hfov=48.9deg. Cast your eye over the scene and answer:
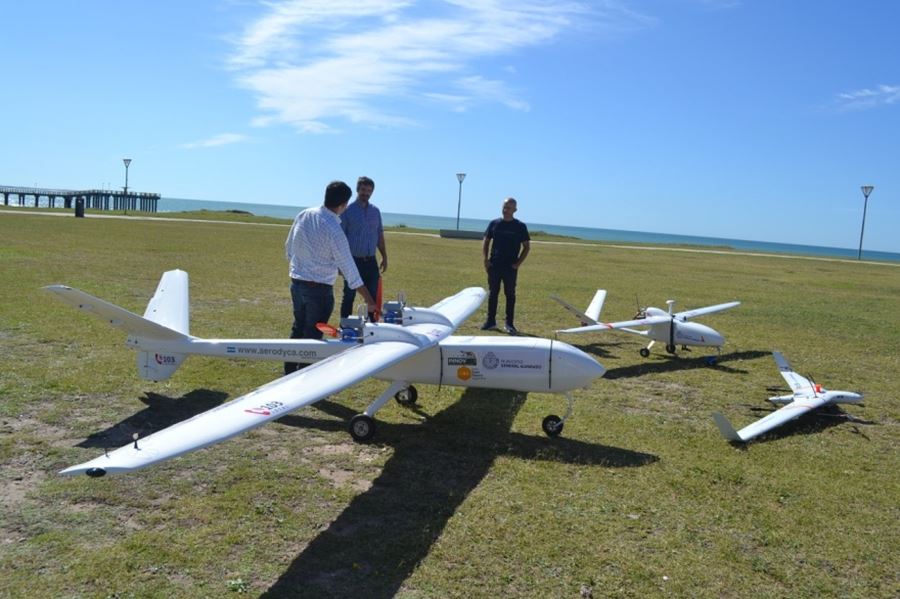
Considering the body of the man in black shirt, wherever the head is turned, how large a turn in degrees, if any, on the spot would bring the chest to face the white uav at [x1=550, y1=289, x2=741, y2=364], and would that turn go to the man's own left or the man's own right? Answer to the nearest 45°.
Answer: approximately 45° to the man's own left

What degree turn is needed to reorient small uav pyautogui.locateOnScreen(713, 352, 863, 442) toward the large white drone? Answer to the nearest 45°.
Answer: approximately 135° to its right

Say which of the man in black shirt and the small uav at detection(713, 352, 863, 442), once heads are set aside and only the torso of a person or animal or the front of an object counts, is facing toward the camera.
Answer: the man in black shirt

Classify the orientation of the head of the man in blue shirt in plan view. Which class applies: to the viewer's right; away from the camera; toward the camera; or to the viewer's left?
toward the camera

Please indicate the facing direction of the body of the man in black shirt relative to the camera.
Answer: toward the camera

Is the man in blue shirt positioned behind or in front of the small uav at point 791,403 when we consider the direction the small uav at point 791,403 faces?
behind

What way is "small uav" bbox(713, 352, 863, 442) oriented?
to the viewer's right

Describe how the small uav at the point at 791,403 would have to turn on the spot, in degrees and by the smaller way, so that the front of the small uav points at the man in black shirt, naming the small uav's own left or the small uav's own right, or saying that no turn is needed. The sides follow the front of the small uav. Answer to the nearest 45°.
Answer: approximately 135° to the small uav's own left

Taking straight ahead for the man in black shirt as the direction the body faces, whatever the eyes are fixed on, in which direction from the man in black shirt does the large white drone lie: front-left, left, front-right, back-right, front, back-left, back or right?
front

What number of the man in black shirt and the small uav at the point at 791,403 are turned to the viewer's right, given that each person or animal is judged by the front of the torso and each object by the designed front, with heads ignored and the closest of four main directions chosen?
1
